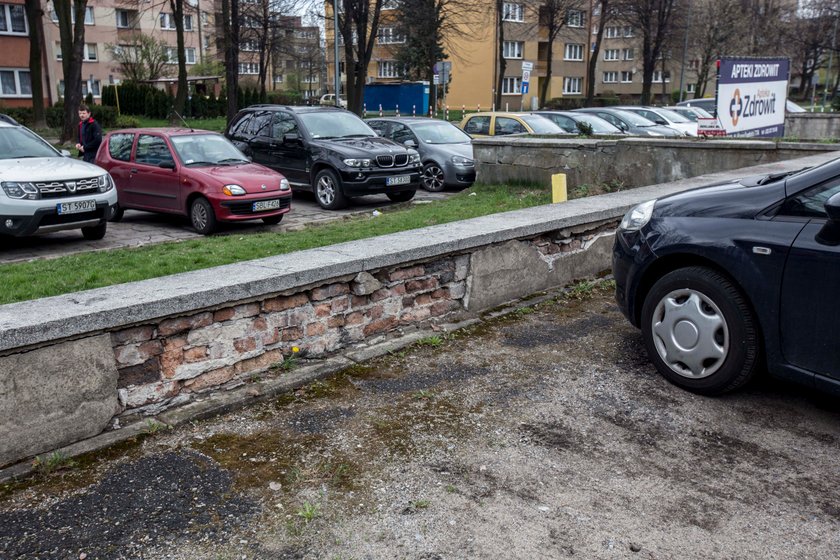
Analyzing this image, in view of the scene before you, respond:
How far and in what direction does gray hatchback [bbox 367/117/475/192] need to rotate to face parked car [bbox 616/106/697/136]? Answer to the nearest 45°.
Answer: approximately 90° to its left

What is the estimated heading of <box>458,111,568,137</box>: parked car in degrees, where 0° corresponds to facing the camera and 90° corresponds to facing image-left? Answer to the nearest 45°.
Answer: approximately 315°

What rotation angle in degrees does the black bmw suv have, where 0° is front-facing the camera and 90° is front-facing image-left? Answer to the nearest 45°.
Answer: approximately 315°

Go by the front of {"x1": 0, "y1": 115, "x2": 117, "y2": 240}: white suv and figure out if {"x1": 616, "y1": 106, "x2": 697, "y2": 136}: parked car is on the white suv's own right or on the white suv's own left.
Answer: on the white suv's own left

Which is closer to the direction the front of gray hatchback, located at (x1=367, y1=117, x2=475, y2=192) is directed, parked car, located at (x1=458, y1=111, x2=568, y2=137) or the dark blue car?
the dark blue car

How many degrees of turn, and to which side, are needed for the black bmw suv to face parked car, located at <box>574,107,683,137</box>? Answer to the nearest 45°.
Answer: approximately 90° to its left

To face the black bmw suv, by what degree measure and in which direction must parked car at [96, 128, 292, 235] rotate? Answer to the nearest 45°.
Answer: approximately 90° to its left

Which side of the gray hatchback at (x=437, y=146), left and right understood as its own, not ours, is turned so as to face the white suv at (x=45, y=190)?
right

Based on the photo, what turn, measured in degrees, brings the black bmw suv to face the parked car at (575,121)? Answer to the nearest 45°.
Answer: approximately 90° to its left

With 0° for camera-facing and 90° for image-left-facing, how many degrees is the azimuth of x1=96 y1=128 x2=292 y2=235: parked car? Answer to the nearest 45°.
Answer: approximately 315°

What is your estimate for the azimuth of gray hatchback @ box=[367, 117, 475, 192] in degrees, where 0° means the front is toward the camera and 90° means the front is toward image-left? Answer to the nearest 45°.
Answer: approximately 315°
